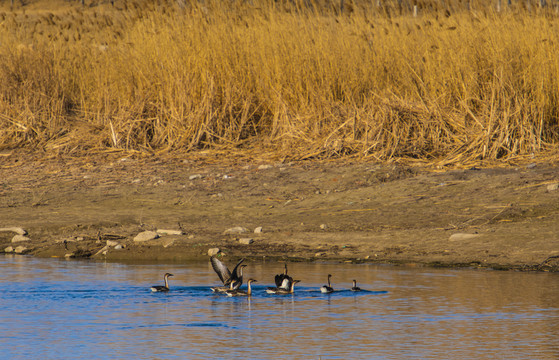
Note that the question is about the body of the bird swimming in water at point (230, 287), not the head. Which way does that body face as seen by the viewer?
to the viewer's right

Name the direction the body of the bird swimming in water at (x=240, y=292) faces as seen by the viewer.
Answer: to the viewer's right

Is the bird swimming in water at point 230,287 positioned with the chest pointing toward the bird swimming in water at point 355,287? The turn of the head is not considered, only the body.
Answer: yes
